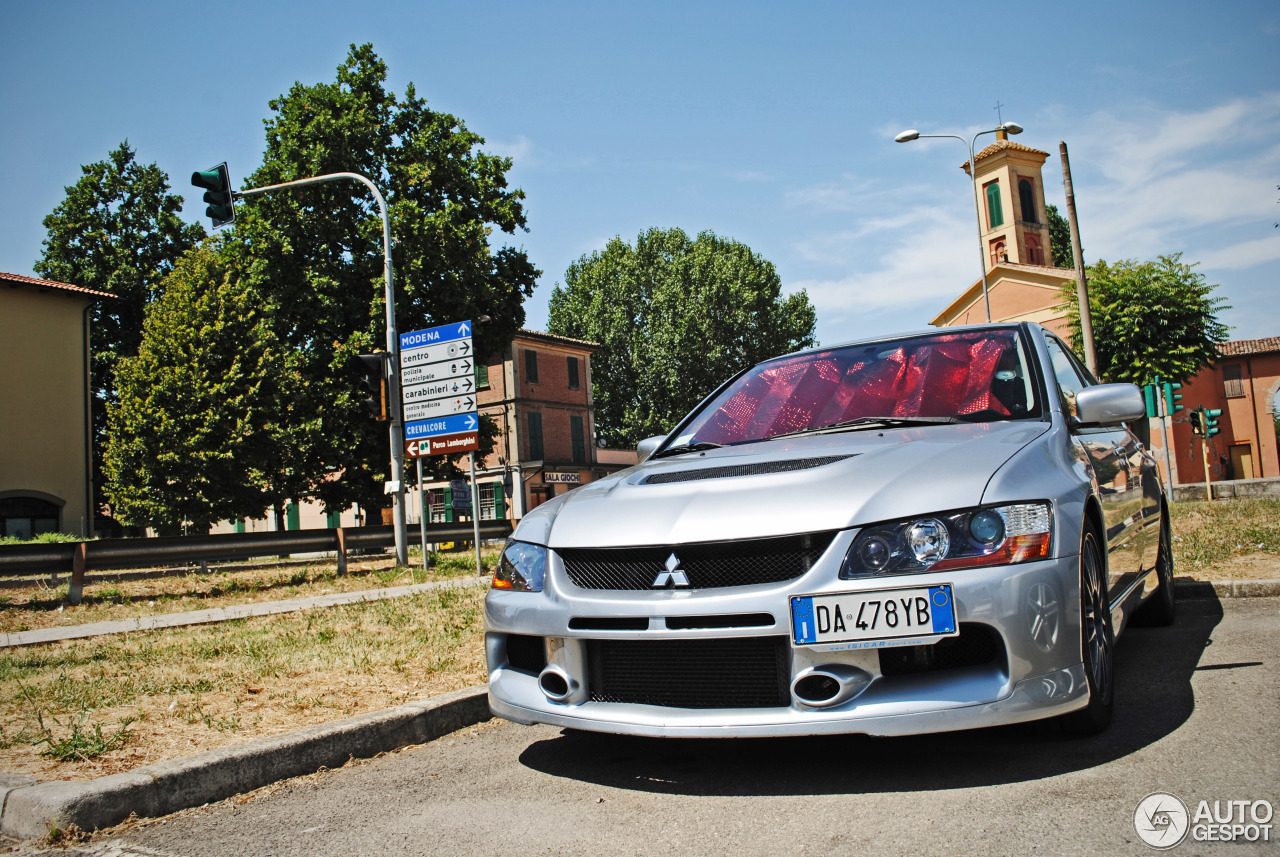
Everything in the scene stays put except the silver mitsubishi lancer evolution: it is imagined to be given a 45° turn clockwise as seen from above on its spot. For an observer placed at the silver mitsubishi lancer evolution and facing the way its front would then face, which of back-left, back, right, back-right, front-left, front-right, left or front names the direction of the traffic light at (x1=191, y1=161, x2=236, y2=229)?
front-right

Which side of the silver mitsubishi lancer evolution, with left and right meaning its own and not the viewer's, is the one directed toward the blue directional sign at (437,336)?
right

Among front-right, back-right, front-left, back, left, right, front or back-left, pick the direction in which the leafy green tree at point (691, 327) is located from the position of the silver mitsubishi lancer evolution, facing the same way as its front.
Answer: back-right

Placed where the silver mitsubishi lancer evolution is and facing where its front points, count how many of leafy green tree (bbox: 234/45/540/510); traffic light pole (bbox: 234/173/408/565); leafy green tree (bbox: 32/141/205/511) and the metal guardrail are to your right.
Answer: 4

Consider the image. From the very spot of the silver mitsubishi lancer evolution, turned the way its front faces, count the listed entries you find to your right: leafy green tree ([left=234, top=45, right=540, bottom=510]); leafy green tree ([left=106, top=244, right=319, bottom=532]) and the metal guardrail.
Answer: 3

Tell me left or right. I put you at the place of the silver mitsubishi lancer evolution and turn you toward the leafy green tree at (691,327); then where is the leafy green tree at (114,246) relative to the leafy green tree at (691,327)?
left

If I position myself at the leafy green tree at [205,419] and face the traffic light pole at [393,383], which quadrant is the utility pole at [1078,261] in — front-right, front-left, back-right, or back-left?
front-left

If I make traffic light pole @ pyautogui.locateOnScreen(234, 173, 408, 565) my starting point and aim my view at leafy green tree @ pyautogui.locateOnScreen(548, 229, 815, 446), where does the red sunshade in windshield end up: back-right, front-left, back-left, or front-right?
back-right

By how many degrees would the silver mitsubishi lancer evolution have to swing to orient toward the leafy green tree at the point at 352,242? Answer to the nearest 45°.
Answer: approximately 90° to its right

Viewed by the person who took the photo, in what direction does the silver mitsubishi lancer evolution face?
facing the viewer and to the left of the viewer

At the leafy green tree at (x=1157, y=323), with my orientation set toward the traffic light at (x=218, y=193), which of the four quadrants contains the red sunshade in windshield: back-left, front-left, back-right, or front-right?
front-left

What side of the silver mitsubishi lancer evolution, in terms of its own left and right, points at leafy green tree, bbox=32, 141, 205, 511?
right
